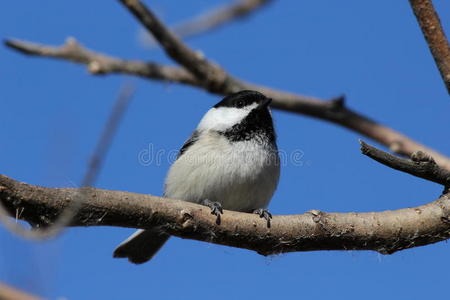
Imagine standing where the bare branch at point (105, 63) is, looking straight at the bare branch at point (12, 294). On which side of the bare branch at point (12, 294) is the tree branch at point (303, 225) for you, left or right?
left

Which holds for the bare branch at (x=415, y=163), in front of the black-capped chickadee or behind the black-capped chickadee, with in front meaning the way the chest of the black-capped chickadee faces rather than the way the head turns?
in front

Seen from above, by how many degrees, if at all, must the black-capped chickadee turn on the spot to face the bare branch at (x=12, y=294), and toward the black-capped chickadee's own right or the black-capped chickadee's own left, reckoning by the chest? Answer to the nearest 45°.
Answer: approximately 45° to the black-capped chickadee's own right

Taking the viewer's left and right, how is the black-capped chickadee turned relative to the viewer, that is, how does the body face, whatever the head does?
facing the viewer and to the right of the viewer

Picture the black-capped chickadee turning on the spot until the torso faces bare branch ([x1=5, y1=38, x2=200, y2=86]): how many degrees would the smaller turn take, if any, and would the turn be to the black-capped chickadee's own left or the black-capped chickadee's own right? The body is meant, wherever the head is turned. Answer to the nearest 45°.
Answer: approximately 135° to the black-capped chickadee's own right
